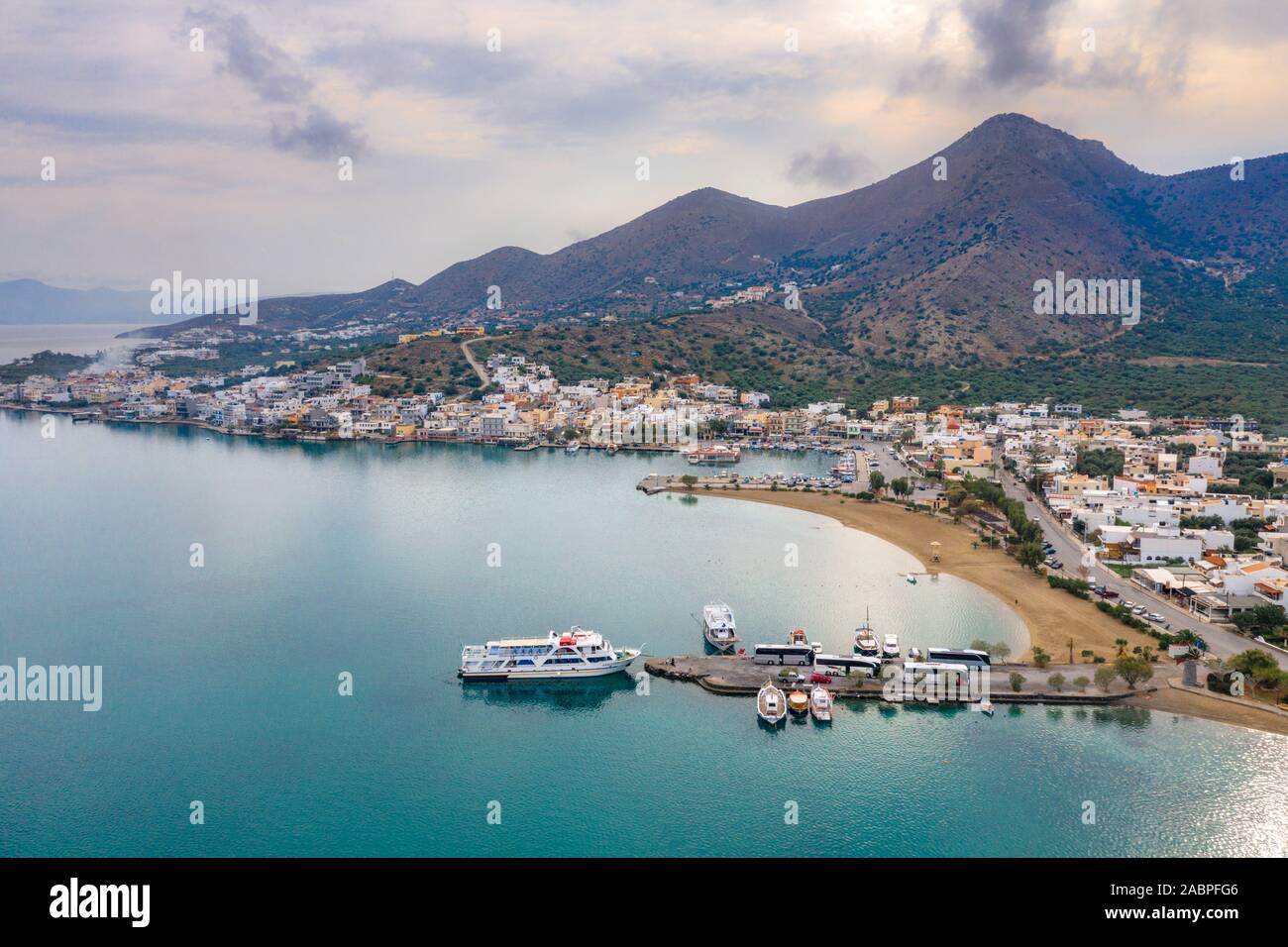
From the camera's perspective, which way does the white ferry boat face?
to the viewer's right

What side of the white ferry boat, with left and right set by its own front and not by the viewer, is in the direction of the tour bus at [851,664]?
front

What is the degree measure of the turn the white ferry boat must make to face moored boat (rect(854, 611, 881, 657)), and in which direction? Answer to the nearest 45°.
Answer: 0° — it already faces it

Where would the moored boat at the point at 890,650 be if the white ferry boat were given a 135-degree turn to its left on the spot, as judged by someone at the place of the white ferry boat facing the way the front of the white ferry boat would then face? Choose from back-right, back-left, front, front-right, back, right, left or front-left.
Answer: back-right

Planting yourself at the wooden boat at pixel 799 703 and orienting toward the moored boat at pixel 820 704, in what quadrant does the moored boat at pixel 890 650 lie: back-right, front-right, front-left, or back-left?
front-left

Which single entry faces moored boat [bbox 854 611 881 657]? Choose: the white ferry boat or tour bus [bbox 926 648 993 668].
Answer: the white ferry boat

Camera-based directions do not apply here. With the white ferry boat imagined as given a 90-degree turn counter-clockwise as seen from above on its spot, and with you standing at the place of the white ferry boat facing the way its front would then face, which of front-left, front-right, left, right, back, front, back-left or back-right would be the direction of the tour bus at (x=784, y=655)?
right

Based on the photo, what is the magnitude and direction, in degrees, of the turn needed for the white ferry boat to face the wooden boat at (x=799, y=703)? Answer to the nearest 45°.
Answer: approximately 45° to its right

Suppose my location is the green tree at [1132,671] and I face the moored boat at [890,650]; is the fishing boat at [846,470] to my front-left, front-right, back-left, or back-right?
front-right

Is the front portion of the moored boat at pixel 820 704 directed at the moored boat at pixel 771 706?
no
